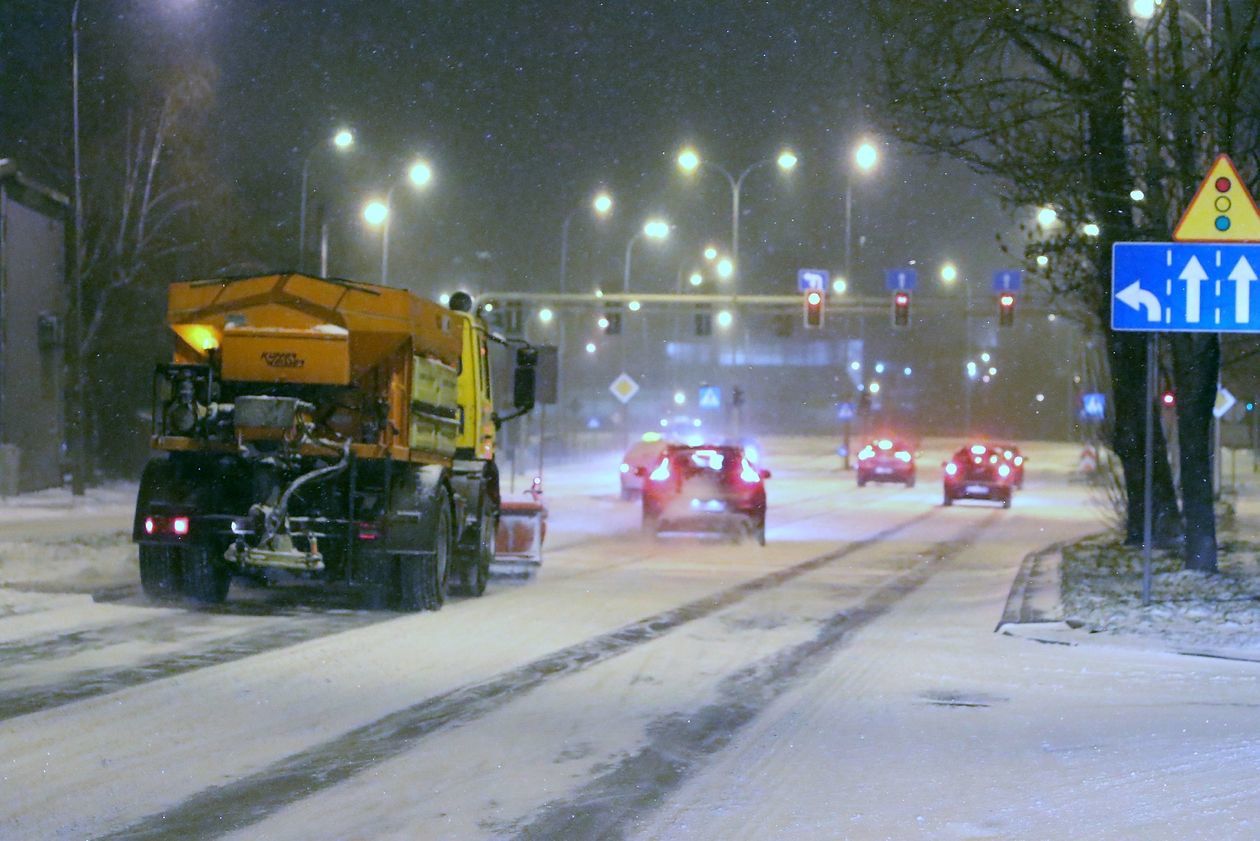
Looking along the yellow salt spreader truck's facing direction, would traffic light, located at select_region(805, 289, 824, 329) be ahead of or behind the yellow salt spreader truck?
ahead

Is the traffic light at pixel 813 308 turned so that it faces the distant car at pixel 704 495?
yes

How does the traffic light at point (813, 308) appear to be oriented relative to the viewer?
toward the camera

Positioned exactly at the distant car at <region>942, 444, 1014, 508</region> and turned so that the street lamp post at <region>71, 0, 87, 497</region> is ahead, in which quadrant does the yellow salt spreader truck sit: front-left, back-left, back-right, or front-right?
front-left

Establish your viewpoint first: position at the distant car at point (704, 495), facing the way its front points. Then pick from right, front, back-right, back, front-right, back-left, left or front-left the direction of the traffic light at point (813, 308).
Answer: front

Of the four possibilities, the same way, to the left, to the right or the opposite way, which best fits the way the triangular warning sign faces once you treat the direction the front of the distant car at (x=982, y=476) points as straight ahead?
the opposite way

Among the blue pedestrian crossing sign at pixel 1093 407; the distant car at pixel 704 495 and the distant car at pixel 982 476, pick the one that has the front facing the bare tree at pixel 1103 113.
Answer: the blue pedestrian crossing sign

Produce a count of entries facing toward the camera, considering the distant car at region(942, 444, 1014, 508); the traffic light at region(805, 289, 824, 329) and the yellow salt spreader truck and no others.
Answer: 1

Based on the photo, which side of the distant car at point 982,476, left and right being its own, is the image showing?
back

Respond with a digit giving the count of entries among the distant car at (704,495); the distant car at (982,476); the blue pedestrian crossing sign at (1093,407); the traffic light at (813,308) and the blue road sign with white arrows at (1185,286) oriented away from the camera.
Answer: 2

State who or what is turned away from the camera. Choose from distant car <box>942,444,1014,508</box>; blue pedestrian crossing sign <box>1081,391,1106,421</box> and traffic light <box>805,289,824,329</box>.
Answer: the distant car

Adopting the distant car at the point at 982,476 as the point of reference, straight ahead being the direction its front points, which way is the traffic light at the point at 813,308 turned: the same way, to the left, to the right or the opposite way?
the opposite way

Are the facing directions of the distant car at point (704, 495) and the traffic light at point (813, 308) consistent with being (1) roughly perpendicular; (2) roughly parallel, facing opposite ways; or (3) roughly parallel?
roughly parallel, facing opposite ways

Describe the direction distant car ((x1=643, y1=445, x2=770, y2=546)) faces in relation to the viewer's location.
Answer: facing away from the viewer

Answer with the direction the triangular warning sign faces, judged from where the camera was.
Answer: facing the viewer

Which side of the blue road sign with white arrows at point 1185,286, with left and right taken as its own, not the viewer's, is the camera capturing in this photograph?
front

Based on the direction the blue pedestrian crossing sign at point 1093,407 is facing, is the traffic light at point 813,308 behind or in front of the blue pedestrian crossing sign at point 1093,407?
behind

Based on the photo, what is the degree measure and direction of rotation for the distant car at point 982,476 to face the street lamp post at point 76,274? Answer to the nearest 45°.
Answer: approximately 135° to its left

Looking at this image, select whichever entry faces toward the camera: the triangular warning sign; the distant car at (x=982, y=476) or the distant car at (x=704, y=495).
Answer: the triangular warning sign
